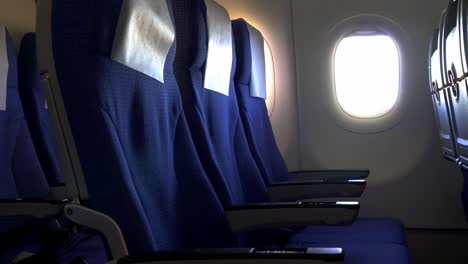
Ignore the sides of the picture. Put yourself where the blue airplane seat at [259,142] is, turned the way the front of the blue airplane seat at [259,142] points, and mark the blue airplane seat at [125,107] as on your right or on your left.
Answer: on your right

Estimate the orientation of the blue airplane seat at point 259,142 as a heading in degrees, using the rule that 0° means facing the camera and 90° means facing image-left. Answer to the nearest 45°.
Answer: approximately 270°

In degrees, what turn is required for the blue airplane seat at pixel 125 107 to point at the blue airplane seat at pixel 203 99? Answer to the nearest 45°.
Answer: approximately 90° to its left

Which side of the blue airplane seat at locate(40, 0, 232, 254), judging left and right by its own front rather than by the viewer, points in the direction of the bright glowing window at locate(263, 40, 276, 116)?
left
